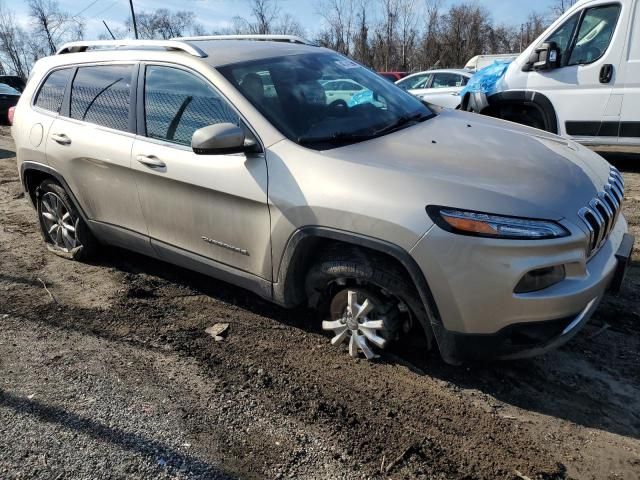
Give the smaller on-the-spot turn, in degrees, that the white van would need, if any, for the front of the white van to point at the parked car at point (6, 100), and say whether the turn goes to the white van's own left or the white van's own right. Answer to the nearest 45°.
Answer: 0° — it already faces it

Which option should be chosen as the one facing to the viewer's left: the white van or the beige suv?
the white van

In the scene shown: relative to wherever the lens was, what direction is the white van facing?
facing to the left of the viewer

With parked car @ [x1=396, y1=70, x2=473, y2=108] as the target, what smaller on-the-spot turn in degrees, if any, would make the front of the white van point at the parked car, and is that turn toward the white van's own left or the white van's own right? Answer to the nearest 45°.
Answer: approximately 45° to the white van's own right

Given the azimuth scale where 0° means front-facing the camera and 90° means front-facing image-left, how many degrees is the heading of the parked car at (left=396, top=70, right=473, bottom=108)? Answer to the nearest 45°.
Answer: approximately 90°

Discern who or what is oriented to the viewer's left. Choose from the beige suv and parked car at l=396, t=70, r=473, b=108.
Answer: the parked car

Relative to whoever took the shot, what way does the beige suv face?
facing the viewer and to the right of the viewer

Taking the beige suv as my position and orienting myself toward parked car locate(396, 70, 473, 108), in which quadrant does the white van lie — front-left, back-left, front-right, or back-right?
front-right

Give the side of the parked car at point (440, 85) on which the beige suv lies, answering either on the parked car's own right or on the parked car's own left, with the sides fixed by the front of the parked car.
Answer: on the parked car's own left

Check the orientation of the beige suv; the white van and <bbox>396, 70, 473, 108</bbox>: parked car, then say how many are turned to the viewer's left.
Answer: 2
